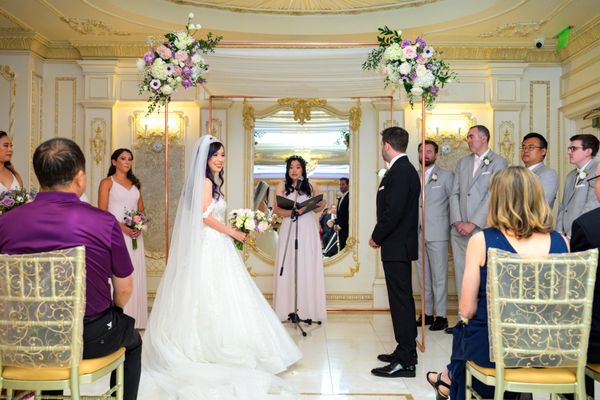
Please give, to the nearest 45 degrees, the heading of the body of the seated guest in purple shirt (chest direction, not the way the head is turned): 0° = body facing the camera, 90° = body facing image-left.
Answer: approximately 225°

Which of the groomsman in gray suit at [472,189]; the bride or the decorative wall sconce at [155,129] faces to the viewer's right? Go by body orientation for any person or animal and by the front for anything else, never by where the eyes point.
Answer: the bride

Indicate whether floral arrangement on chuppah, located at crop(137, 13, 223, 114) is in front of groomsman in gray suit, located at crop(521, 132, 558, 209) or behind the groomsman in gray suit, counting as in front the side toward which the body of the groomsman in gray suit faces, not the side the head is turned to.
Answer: in front

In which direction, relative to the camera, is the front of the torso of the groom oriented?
to the viewer's left

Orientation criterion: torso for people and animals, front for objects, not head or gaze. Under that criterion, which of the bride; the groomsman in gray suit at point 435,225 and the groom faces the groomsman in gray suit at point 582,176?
the bride

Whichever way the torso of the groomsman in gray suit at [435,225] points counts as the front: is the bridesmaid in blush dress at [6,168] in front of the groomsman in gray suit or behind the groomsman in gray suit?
in front

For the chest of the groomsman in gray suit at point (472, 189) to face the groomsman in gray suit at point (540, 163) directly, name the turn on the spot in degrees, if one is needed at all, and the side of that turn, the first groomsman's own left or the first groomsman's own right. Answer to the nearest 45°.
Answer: approximately 135° to the first groomsman's own left

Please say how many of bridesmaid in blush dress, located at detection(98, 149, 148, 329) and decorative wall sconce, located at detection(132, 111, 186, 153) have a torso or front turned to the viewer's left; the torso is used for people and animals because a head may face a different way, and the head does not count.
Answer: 0

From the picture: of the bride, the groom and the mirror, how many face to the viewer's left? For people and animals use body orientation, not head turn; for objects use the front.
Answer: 1

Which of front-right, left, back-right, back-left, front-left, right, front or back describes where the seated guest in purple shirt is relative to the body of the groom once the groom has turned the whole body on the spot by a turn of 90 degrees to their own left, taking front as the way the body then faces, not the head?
front-right

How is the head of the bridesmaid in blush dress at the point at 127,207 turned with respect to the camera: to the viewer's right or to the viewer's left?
to the viewer's right

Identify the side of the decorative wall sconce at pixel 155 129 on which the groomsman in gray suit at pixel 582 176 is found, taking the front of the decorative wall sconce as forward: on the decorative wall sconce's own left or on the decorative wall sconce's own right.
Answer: on the decorative wall sconce's own left

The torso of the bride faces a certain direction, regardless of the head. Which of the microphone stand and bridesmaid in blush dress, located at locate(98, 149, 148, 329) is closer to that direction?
the microphone stand

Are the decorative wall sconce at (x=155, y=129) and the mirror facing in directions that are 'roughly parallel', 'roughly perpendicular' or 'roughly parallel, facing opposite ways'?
roughly parallel

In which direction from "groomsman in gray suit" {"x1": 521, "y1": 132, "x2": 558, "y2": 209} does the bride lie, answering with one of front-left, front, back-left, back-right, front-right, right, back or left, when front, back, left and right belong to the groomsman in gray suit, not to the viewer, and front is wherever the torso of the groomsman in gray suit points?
front

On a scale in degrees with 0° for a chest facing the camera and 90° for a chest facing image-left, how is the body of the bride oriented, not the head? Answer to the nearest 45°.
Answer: approximately 270°

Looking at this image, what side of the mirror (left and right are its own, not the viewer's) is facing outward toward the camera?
front

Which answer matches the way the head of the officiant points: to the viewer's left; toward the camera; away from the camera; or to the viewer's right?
toward the camera
